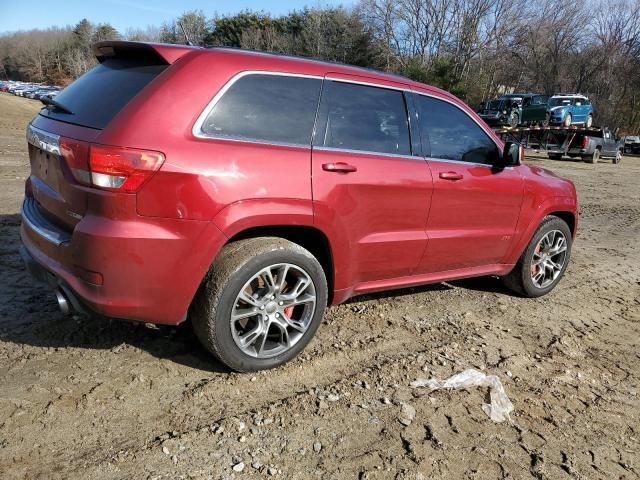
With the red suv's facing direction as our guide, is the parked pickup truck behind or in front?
in front

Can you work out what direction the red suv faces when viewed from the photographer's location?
facing away from the viewer and to the right of the viewer

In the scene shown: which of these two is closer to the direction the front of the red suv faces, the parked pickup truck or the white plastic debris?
the parked pickup truck
